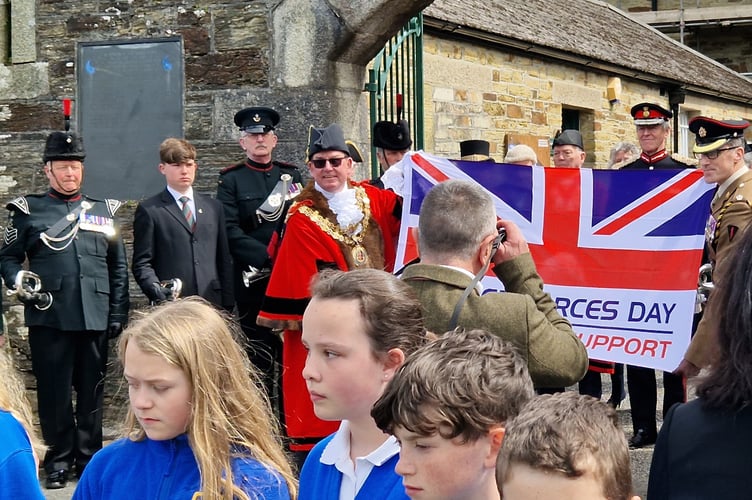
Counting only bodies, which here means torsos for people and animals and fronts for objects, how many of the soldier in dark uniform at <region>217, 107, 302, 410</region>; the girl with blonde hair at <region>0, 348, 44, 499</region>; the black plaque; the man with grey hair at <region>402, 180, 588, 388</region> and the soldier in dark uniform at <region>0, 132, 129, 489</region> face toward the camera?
3

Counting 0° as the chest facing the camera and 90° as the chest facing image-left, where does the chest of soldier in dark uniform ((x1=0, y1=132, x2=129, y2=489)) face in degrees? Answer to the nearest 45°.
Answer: approximately 0°

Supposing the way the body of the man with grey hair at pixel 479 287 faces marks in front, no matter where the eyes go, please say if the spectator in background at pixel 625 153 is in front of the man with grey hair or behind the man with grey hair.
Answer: in front

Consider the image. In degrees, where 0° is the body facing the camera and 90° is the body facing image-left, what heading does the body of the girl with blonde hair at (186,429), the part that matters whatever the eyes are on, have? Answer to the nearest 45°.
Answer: approximately 45°

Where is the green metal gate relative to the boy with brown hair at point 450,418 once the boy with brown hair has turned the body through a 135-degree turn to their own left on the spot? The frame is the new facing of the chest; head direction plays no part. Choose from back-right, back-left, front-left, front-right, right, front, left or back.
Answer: left

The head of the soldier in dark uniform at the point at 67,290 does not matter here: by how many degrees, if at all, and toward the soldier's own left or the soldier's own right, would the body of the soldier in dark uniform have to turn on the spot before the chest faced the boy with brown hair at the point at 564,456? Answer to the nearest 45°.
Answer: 0° — they already face them

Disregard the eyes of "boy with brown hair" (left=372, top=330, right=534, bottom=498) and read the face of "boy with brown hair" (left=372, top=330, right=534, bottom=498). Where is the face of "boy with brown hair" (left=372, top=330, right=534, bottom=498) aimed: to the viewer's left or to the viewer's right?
to the viewer's left

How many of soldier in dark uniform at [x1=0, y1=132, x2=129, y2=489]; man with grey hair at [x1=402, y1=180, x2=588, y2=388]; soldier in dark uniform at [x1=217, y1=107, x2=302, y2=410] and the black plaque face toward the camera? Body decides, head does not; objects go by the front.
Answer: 3

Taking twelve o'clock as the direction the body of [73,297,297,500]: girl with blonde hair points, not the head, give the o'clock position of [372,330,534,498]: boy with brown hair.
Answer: The boy with brown hair is roughly at 9 o'clock from the girl with blonde hair.

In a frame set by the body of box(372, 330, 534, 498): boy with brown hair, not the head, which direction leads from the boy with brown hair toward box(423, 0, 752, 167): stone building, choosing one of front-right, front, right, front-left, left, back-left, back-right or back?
back-right

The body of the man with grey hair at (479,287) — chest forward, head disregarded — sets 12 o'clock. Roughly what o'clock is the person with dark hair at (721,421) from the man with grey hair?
The person with dark hair is roughly at 4 o'clock from the man with grey hair.

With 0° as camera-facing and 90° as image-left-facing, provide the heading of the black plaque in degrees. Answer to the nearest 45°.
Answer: approximately 0°

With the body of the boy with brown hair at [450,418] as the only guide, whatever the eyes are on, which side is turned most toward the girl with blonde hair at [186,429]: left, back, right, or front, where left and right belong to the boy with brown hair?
right

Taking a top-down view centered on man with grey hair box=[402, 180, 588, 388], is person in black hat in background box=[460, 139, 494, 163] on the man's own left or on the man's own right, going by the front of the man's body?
on the man's own left
